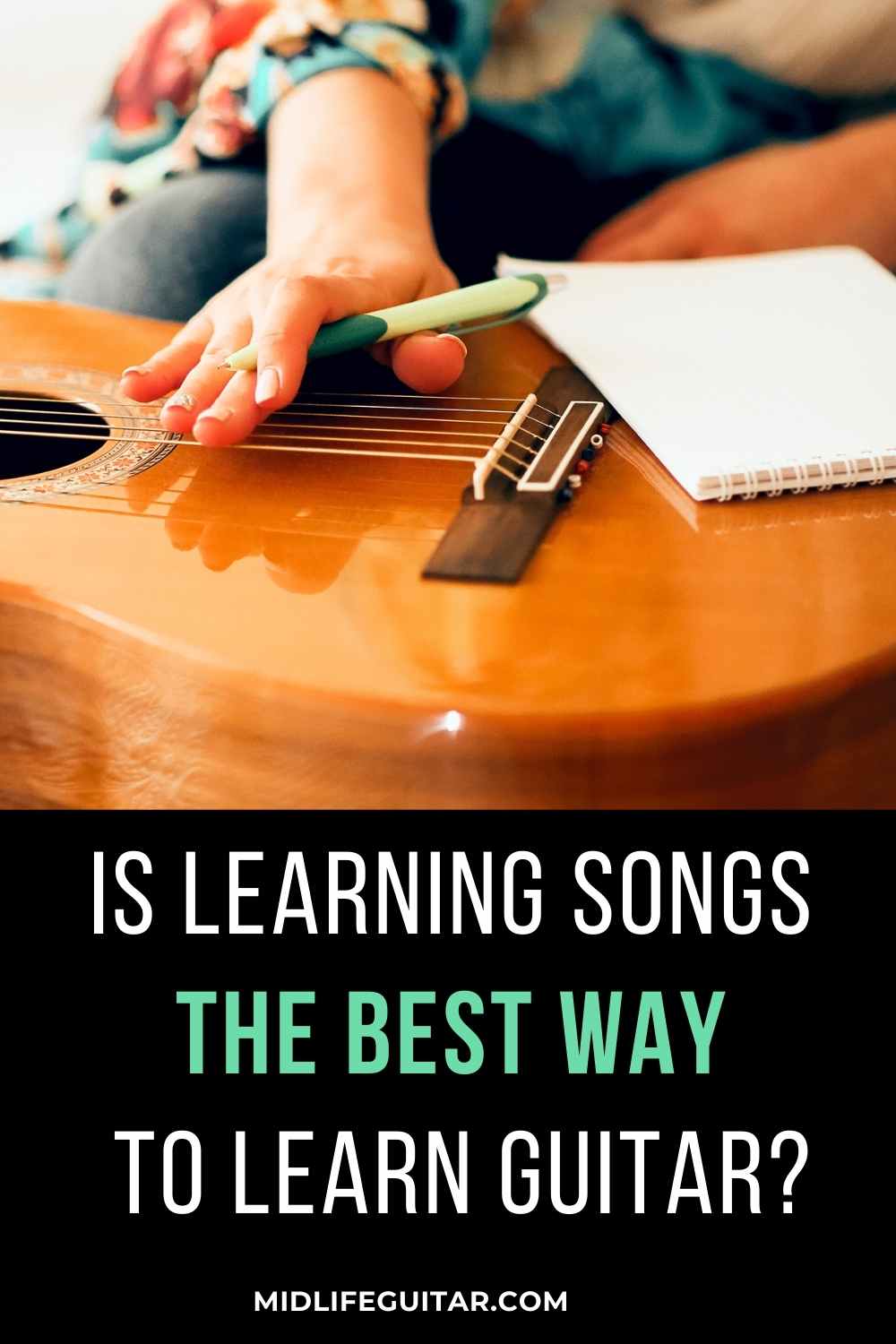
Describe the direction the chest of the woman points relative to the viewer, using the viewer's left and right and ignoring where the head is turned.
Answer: facing the viewer
